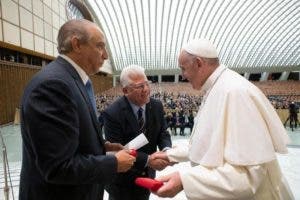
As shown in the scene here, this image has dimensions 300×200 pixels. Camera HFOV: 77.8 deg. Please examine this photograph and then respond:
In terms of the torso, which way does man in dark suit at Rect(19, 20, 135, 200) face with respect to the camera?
to the viewer's right

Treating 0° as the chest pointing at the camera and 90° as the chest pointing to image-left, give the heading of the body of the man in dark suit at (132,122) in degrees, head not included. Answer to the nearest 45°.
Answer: approximately 315°

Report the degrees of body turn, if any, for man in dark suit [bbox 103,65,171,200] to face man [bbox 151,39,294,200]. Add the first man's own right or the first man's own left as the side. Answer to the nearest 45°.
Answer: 0° — they already face them

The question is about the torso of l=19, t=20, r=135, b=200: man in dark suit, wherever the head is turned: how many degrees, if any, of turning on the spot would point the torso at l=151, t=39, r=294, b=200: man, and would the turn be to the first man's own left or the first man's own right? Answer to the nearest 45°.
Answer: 0° — they already face them

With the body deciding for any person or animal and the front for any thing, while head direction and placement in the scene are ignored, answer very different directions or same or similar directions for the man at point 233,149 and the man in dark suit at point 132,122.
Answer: very different directions

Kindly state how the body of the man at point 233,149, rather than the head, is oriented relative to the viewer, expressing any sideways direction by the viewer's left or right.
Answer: facing to the left of the viewer

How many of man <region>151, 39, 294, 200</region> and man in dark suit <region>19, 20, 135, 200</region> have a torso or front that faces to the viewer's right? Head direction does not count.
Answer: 1

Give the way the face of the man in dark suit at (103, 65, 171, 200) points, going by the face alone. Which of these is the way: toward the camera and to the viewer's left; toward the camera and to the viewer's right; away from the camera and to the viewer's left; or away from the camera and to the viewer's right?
toward the camera and to the viewer's right

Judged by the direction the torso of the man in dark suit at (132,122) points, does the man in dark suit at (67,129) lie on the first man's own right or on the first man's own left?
on the first man's own right

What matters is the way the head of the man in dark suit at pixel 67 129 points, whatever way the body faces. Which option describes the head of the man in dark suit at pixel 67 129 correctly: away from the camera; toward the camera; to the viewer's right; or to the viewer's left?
to the viewer's right

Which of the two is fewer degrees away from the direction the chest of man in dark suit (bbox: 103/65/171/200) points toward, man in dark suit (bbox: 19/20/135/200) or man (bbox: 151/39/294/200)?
the man

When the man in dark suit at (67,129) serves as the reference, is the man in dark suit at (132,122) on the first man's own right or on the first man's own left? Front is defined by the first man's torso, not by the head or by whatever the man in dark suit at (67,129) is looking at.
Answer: on the first man's own left
